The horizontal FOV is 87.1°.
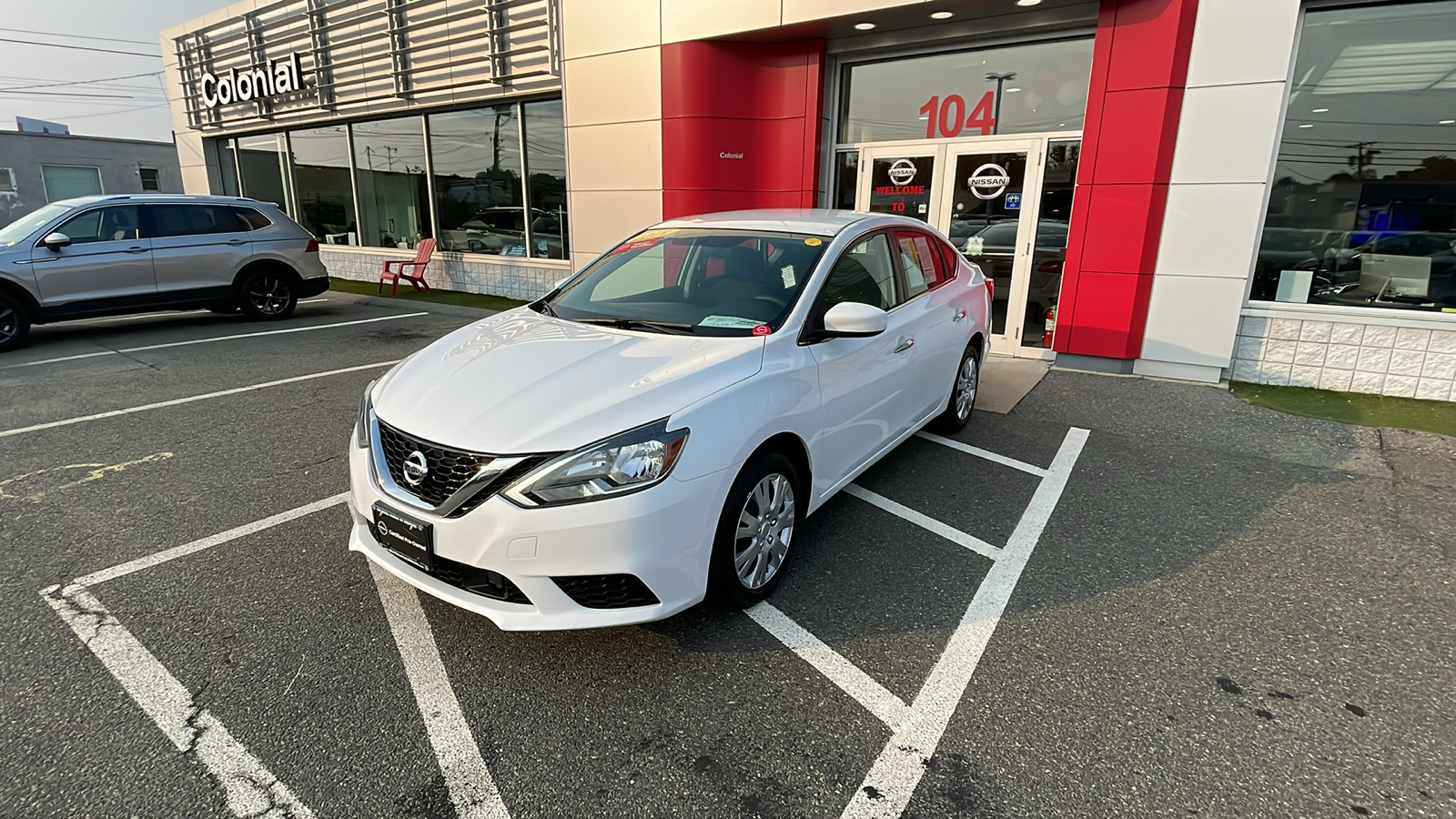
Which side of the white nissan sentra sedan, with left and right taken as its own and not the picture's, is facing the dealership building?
back

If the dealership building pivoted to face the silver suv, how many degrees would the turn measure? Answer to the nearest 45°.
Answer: approximately 45° to its right

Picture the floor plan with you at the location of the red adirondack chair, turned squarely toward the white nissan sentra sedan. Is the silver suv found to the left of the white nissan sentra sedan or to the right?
right

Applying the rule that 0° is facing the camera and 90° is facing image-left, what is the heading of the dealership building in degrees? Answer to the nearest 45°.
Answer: approximately 45°

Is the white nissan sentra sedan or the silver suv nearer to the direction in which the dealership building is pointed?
the white nissan sentra sedan

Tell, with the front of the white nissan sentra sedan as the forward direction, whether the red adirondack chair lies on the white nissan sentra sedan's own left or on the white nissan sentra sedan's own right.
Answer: on the white nissan sentra sedan's own right

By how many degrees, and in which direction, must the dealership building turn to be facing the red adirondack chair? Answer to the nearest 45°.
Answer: approximately 90° to its right
